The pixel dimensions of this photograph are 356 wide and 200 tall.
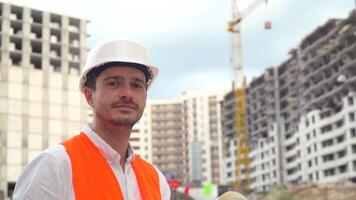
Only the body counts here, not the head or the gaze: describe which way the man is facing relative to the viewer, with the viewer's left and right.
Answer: facing the viewer and to the right of the viewer
